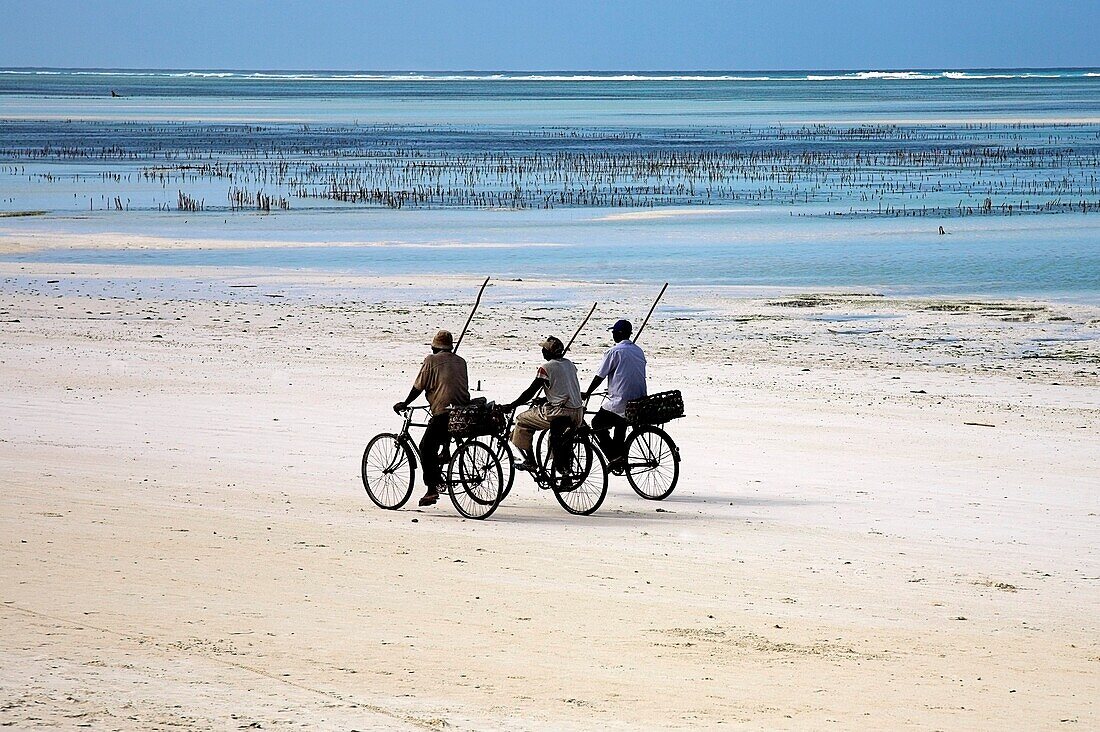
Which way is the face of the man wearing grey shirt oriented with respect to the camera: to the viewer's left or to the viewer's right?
to the viewer's left

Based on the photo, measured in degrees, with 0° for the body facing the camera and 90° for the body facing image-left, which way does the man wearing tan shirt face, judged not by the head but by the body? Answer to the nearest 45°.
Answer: approximately 135°

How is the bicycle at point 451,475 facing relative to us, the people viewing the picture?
facing away from the viewer and to the left of the viewer

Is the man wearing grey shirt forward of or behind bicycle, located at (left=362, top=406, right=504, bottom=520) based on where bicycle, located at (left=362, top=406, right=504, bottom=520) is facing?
behind

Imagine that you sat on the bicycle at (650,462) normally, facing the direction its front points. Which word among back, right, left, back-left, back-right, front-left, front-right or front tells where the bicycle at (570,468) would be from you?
left

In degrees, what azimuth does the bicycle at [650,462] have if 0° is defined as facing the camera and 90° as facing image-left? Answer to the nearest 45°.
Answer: approximately 135°

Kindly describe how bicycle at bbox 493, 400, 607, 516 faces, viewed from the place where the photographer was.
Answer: facing away from the viewer and to the left of the viewer

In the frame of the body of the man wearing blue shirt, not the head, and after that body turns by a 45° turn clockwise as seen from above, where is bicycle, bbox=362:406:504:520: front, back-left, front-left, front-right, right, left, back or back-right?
left

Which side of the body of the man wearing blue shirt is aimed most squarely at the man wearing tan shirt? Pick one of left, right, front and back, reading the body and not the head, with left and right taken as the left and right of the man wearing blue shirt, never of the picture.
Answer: left

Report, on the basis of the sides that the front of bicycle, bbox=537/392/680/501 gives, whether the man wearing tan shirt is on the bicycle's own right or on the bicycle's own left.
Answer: on the bicycle's own left

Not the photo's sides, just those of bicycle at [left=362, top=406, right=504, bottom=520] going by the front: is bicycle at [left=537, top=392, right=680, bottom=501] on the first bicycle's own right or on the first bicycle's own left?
on the first bicycle's own right
